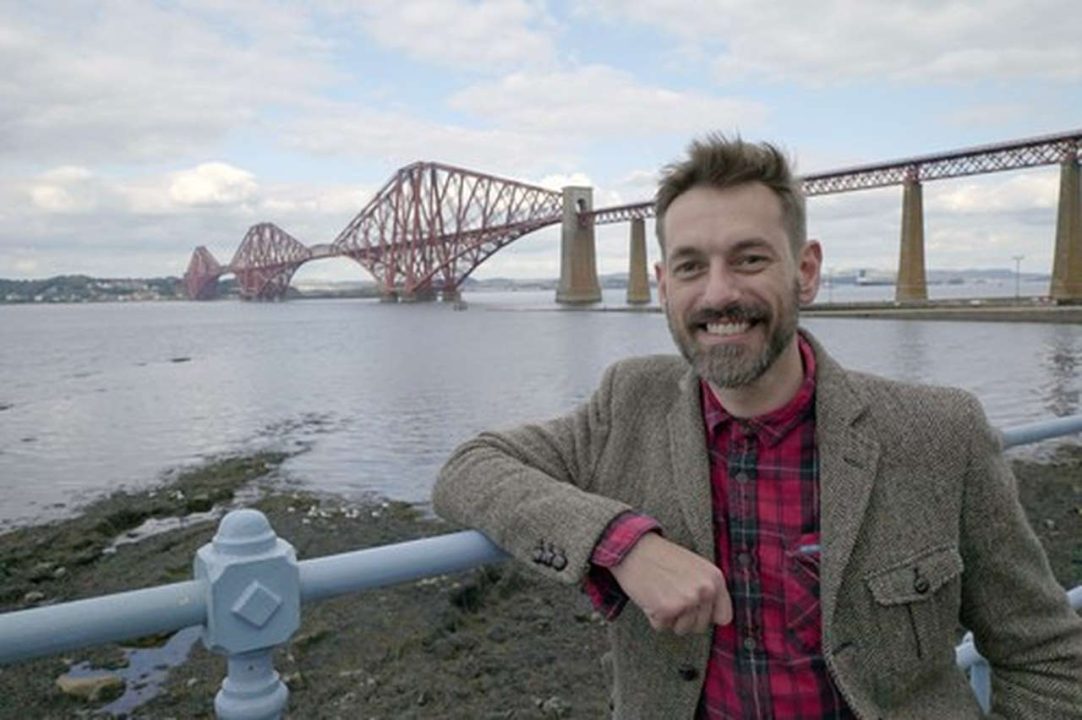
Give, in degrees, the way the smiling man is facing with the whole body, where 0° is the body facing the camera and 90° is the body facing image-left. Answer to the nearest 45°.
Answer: approximately 0°
